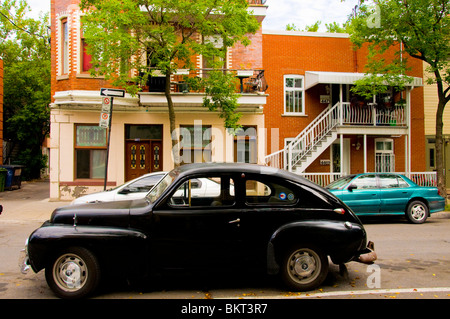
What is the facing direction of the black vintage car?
to the viewer's left

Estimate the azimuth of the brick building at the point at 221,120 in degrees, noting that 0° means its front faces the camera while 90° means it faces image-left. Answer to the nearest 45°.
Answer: approximately 0°

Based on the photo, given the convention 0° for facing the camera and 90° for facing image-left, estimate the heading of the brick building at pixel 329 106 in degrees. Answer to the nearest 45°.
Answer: approximately 0°

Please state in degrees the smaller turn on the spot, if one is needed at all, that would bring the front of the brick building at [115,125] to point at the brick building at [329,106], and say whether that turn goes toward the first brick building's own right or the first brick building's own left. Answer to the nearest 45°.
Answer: approximately 90° to the first brick building's own left

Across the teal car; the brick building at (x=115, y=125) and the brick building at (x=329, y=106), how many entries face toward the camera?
2

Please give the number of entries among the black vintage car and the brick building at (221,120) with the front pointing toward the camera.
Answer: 1

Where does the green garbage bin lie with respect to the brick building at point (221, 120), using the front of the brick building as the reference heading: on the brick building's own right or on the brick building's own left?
on the brick building's own right

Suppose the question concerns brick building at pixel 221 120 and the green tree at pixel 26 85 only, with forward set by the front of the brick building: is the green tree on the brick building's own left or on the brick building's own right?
on the brick building's own right

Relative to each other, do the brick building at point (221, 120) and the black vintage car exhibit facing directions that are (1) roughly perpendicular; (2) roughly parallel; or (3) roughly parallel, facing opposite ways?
roughly perpendicular

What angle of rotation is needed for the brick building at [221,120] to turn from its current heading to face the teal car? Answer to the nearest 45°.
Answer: approximately 45° to its left
